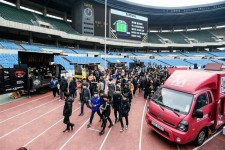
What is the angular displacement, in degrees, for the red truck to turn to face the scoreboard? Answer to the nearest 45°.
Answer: approximately 90° to its right

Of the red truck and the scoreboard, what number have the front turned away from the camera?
0

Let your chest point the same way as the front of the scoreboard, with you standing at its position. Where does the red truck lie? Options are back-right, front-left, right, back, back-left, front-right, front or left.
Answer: front-right
